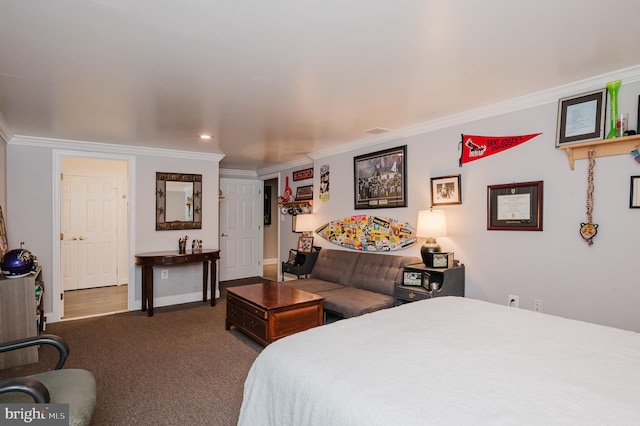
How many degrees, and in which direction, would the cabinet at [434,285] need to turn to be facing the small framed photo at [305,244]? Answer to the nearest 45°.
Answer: approximately 90° to its right

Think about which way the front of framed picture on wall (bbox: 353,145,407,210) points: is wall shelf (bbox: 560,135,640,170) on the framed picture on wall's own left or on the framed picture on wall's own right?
on the framed picture on wall's own left

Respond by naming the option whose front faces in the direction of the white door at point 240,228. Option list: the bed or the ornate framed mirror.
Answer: the bed

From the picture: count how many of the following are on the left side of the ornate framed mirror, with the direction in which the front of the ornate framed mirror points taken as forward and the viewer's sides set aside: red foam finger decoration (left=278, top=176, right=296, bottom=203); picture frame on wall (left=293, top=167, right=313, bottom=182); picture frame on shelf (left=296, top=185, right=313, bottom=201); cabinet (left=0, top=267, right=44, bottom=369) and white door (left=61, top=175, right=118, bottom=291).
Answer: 3

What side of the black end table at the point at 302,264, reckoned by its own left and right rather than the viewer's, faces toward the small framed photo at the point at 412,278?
left

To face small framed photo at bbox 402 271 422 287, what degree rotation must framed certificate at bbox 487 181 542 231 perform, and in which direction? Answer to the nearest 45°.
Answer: approximately 45° to its right

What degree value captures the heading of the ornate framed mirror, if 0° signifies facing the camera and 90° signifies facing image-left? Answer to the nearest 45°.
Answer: approximately 0°

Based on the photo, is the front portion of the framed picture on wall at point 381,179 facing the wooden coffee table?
yes

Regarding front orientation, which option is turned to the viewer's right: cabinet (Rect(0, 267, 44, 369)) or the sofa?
the cabinet

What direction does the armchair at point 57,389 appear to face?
to the viewer's right
